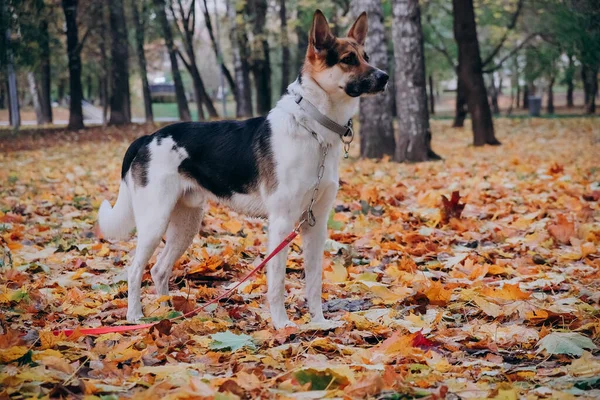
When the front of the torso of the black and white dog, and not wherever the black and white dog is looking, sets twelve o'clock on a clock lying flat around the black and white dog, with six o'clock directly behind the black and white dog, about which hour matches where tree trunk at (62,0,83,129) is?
The tree trunk is roughly at 7 o'clock from the black and white dog.

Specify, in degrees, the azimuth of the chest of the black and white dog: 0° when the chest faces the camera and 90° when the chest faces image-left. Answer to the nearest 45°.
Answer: approximately 315°

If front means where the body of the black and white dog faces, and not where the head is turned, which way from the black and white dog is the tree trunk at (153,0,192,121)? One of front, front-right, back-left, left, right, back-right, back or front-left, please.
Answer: back-left

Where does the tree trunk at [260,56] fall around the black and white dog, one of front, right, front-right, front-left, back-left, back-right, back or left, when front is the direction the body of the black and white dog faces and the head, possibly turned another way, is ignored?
back-left

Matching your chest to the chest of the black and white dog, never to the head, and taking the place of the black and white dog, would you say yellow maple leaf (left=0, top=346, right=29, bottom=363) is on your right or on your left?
on your right

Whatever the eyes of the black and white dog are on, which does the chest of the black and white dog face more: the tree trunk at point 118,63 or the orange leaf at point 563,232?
the orange leaf

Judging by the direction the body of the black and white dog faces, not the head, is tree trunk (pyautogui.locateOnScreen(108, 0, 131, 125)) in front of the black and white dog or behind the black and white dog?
behind

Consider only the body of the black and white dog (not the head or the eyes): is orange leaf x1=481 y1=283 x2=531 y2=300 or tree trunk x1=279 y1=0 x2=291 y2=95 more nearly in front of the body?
the orange leaf

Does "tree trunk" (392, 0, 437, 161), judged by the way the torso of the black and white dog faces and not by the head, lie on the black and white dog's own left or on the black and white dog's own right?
on the black and white dog's own left

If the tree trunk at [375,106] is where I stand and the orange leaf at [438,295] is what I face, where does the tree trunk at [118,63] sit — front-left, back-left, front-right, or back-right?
back-right

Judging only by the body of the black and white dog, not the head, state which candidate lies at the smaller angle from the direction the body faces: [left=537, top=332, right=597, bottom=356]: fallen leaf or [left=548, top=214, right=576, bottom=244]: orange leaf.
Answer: the fallen leaf

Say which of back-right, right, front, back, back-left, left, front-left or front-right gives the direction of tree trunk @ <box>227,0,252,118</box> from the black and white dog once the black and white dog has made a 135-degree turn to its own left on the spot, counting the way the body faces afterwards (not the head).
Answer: front

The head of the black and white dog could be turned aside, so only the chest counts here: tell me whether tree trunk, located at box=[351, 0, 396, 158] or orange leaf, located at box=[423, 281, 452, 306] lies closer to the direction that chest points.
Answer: the orange leaf
